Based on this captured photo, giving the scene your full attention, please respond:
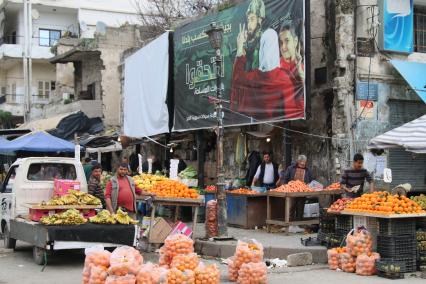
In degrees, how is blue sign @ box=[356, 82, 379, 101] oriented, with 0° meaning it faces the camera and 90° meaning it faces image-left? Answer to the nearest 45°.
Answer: approximately 0°

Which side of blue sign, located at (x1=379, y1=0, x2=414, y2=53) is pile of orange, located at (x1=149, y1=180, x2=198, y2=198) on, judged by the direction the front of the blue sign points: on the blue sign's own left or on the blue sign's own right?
on the blue sign's own right

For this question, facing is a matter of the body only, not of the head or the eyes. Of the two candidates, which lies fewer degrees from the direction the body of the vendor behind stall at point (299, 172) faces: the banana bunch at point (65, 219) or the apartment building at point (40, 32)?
the banana bunch

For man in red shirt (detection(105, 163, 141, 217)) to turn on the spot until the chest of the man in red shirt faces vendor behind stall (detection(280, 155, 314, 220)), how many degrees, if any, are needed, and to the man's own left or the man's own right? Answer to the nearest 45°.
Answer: approximately 90° to the man's own left

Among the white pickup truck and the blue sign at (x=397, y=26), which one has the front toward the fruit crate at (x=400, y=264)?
the blue sign

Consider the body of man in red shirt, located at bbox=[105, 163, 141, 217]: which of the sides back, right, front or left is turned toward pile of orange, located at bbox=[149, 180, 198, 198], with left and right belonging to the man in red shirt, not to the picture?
left

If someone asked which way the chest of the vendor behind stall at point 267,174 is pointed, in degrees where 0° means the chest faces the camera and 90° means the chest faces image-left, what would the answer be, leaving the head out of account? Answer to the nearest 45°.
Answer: approximately 0°

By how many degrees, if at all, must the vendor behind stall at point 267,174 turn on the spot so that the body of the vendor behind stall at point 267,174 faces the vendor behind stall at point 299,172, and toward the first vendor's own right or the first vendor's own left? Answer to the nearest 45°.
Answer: approximately 45° to the first vendor's own left

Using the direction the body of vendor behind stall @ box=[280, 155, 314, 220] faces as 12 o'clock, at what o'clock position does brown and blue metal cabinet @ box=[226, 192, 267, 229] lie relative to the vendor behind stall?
The brown and blue metal cabinet is roughly at 3 o'clock from the vendor behind stall.
